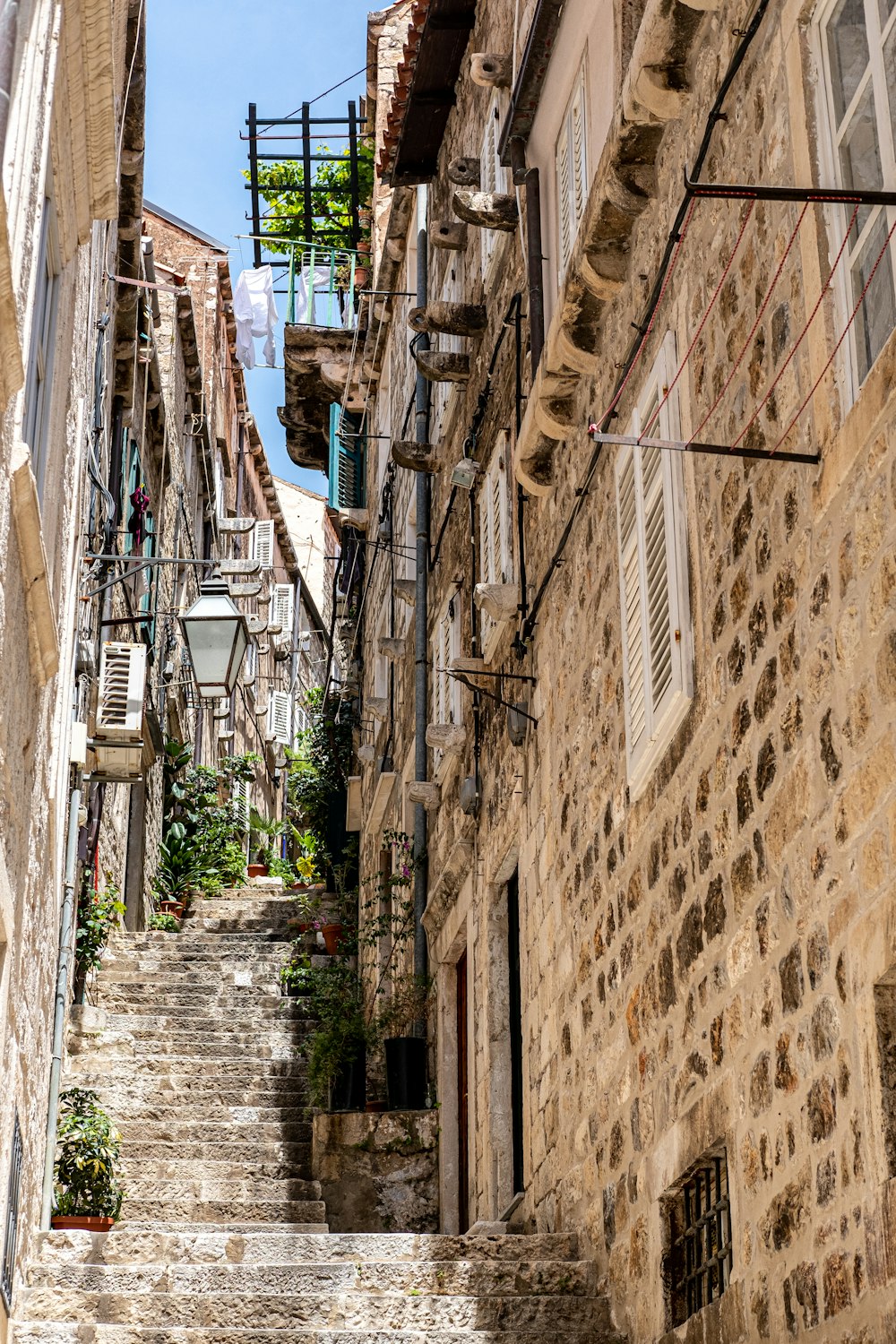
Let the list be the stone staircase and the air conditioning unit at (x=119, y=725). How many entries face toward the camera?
1

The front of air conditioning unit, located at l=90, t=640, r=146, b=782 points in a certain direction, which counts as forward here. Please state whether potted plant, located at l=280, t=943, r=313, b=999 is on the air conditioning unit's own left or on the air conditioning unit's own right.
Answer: on the air conditioning unit's own left

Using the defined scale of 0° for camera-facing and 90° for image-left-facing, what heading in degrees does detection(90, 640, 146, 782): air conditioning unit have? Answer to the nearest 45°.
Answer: approximately 270°

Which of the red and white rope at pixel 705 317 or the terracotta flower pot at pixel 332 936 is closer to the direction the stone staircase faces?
the red and white rope

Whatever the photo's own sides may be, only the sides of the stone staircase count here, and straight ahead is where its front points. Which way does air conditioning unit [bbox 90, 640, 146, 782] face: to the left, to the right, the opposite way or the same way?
to the left

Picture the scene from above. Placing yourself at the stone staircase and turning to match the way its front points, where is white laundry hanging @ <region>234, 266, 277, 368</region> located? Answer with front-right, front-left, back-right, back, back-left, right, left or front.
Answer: back

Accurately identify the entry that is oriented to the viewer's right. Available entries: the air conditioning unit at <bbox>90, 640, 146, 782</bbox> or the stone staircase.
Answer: the air conditioning unit

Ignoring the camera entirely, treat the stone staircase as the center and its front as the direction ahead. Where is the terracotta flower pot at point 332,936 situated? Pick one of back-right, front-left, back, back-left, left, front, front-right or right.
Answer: back

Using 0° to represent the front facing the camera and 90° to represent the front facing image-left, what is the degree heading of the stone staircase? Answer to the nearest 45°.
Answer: approximately 0°
